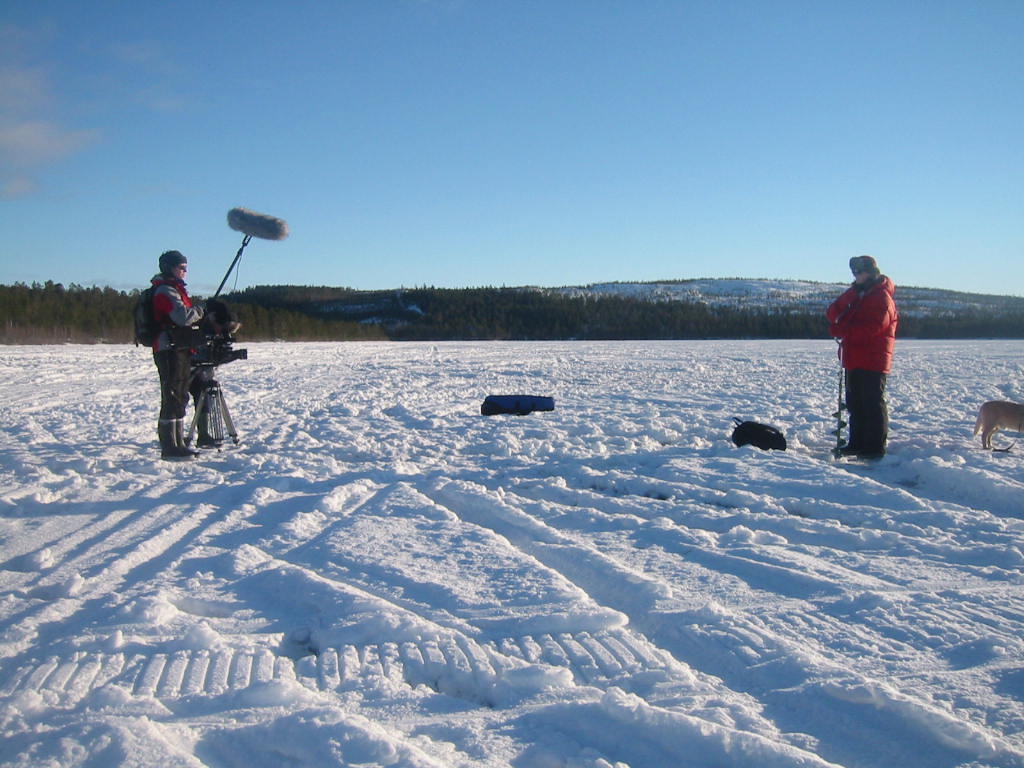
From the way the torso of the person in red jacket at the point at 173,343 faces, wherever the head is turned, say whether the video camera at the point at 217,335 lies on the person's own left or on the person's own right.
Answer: on the person's own left

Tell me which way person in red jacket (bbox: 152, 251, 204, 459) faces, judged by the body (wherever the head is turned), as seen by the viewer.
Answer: to the viewer's right

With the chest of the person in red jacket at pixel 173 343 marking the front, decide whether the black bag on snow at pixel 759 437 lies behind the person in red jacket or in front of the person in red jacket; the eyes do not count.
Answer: in front

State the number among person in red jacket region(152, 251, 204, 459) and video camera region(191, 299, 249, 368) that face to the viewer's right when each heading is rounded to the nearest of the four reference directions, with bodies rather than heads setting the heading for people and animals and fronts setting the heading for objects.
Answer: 2

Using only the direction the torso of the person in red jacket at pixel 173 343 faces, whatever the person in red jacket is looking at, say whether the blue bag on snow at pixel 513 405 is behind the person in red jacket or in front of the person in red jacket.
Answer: in front

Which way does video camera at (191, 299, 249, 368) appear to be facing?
to the viewer's right

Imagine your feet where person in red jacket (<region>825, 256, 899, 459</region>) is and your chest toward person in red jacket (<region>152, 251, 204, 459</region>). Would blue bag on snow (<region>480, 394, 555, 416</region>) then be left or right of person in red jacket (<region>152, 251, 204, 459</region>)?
right

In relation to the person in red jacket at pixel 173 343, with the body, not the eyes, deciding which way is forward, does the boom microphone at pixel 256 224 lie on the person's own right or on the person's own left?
on the person's own left

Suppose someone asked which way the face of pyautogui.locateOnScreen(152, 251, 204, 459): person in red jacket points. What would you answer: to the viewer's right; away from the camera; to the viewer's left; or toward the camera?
to the viewer's right

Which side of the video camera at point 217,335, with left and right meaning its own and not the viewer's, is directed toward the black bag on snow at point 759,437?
front
